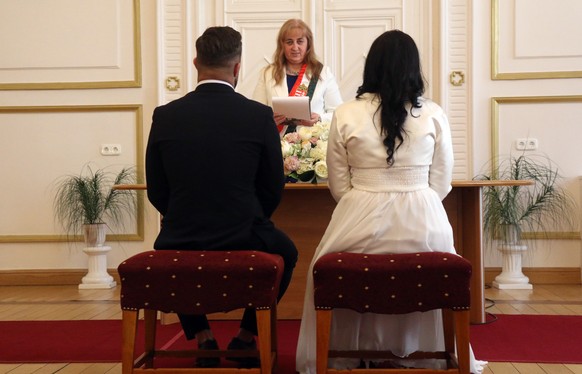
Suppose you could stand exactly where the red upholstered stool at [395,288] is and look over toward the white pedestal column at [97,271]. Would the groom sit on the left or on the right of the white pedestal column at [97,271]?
left

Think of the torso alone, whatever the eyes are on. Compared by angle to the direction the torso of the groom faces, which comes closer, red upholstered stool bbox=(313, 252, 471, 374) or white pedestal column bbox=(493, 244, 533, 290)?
the white pedestal column

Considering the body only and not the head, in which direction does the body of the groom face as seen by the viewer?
away from the camera

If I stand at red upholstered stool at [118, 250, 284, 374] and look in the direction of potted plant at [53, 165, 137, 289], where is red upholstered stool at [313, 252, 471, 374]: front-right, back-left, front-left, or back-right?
back-right

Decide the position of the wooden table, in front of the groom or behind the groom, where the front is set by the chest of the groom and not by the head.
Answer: in front

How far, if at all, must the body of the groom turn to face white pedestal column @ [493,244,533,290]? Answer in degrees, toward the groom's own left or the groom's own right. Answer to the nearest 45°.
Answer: approximately 45° to the groom's own right
